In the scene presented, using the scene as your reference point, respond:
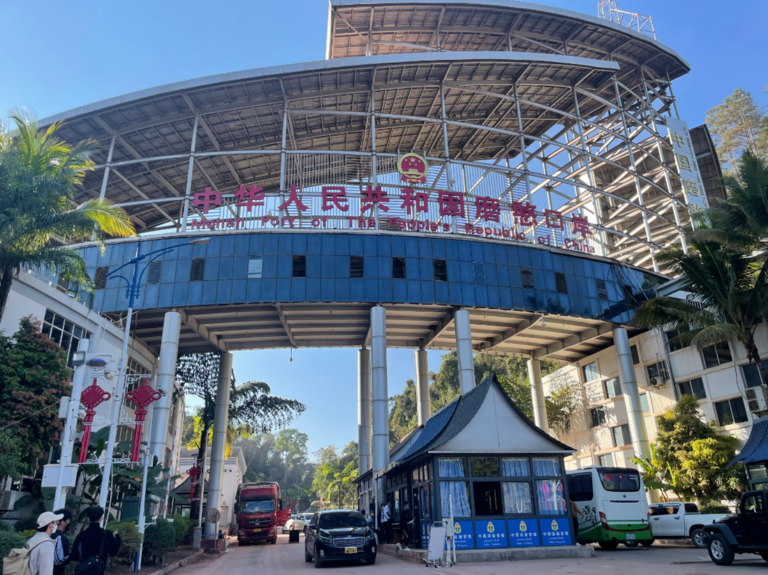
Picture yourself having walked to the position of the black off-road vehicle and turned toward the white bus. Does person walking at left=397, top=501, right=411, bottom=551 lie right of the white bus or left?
left

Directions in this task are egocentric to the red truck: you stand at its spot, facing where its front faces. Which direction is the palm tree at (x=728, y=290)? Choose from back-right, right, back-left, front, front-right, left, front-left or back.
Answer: front-left

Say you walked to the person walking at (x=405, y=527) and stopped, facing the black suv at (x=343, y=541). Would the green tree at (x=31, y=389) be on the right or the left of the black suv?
right

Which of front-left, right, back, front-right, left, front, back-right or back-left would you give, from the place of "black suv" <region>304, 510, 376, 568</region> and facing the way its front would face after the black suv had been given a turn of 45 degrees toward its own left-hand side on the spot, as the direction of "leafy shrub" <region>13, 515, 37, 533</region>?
back-right

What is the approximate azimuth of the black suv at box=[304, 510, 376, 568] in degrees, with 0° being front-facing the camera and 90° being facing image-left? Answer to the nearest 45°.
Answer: approximately 0°
